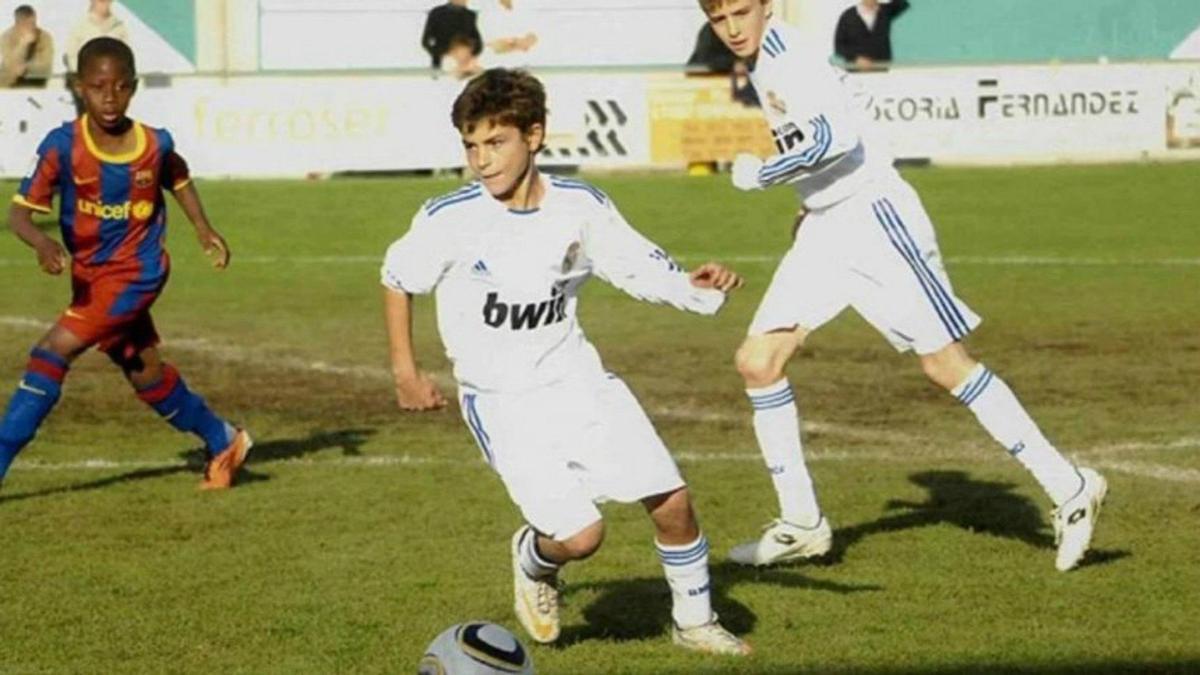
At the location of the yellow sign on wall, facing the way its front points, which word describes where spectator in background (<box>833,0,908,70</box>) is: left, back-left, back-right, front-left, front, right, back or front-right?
back-left

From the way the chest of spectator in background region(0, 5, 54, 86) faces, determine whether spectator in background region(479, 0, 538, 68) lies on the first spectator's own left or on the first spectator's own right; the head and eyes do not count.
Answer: on the first spectator's own left

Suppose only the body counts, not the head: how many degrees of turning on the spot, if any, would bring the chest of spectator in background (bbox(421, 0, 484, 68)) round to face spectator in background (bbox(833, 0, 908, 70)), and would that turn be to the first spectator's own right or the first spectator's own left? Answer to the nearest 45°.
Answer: approximately 90° to the first spectator's own left

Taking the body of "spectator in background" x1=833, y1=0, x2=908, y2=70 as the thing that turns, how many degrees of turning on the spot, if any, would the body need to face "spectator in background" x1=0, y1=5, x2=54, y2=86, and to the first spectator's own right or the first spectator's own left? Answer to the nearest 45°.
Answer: approximately 90° to the first spectator's own right

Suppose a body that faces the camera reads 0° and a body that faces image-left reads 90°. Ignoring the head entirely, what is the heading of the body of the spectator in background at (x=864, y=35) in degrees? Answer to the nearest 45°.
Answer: approximately 0°
